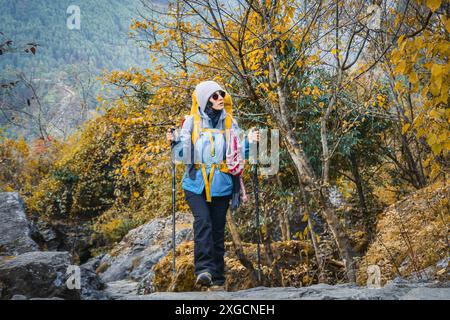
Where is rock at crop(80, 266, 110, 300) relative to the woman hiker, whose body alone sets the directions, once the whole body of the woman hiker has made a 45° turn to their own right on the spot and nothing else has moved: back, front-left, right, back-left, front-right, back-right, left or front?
right

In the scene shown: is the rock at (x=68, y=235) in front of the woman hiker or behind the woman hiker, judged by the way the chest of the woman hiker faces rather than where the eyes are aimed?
behind

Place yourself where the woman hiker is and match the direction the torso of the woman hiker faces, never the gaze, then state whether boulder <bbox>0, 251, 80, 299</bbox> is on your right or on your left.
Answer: on your right

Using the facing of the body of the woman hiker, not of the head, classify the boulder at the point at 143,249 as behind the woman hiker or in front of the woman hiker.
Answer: behind

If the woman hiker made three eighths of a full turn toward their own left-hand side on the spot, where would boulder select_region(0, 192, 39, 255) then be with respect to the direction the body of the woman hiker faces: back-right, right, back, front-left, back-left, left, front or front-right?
left

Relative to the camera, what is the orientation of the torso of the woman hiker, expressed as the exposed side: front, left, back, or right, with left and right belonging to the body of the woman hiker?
front
